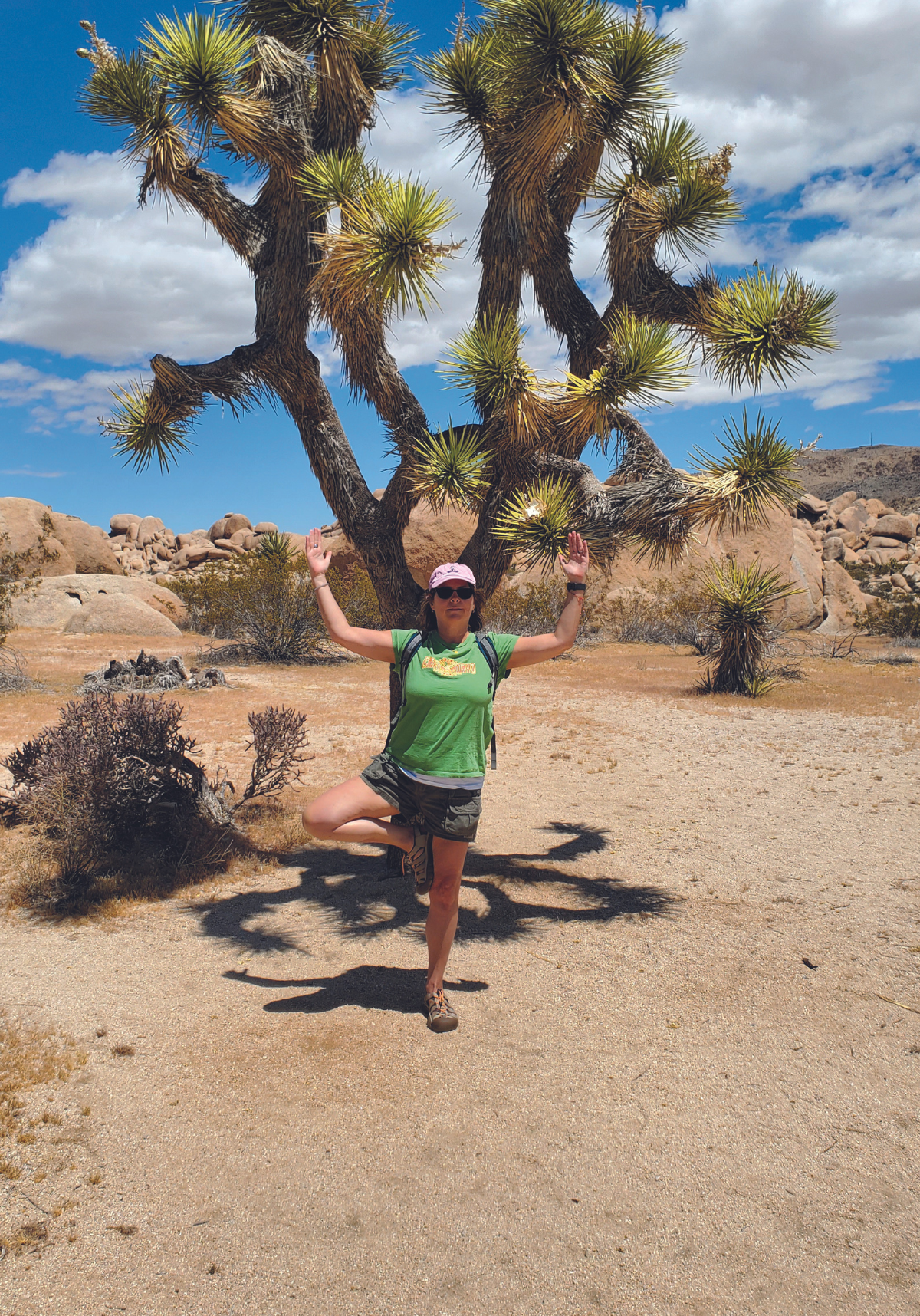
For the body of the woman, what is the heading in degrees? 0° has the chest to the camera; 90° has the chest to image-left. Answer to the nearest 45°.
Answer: approximately 0°

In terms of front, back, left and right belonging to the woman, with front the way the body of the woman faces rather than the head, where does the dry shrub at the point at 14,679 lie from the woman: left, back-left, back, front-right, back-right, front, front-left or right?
back-right

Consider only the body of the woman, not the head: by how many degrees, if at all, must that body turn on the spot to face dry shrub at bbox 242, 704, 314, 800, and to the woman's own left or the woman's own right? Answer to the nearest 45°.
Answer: approximately 135° to the woman's own right

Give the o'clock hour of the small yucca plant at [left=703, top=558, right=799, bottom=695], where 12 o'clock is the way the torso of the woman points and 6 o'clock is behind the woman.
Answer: The small yucca plant is roughly at 7 o'clock from the woman.

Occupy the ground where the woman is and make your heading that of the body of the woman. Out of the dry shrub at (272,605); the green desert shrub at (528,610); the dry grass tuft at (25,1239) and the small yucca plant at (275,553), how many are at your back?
3

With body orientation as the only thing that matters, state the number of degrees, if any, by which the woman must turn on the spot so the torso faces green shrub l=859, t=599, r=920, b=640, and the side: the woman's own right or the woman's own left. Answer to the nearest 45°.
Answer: approximately 135° to the woman's own left

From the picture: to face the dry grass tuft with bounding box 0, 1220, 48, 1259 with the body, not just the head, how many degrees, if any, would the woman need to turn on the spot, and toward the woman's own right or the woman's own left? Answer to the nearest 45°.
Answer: approximately 45° to the woman's own right

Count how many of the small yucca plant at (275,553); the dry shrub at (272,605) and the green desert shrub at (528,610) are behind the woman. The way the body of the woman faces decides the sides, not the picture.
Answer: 3

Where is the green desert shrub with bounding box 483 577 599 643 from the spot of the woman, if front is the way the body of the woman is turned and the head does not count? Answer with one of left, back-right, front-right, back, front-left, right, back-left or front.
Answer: back

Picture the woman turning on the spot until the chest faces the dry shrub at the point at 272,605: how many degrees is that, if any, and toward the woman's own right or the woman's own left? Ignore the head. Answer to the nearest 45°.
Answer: approximately 180°

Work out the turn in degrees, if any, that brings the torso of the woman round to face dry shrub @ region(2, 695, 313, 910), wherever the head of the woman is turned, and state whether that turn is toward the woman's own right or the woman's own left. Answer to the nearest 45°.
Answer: approximately 135° to the woman's own right

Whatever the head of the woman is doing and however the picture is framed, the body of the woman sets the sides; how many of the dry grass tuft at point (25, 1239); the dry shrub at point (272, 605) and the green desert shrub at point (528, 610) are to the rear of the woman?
2
